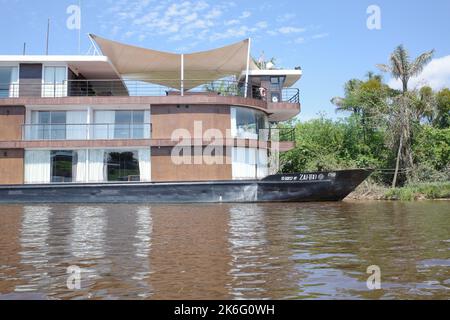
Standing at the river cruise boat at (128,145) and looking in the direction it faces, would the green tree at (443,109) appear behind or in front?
in front

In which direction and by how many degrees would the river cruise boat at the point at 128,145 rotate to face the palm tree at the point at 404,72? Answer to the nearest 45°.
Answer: approximately 45° to its left

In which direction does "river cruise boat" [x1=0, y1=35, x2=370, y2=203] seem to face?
to the viewer's right
